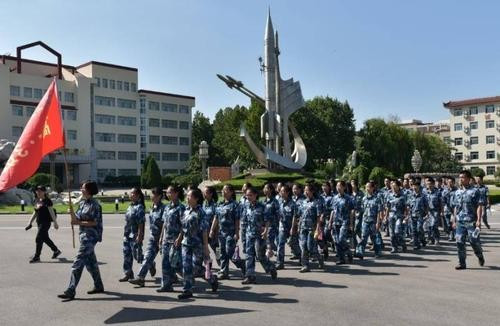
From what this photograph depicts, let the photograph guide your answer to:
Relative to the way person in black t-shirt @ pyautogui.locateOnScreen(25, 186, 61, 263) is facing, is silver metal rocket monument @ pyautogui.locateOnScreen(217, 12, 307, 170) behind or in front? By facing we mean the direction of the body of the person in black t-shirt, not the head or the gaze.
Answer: behind

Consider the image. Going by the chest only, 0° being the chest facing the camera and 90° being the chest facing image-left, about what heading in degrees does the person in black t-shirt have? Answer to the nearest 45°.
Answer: approximately 45°
